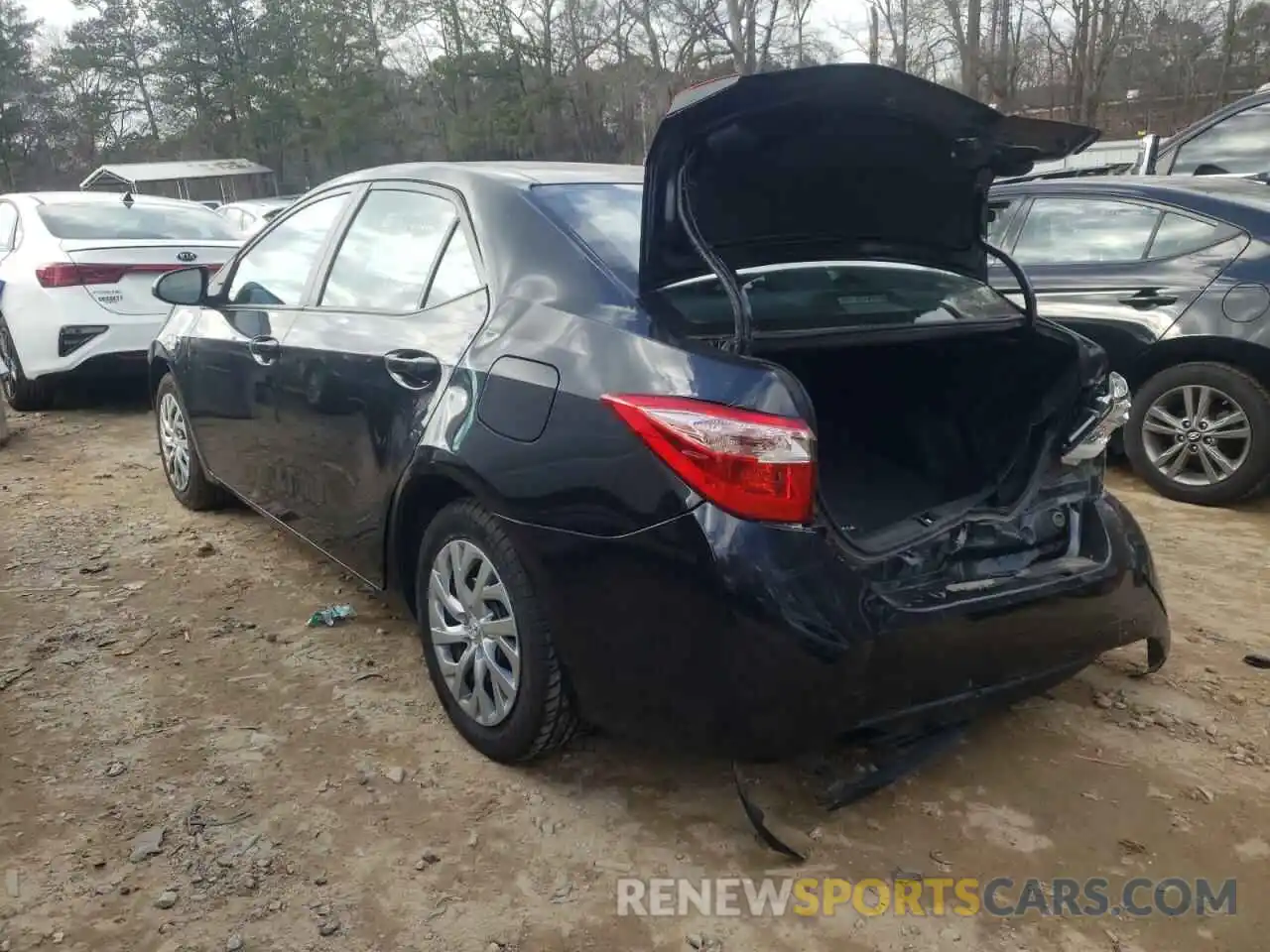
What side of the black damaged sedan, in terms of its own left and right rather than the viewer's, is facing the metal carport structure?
front

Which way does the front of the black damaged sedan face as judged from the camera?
facing away from the viewer and to the left of the viewer
